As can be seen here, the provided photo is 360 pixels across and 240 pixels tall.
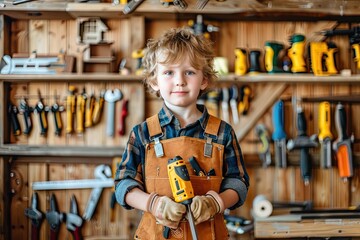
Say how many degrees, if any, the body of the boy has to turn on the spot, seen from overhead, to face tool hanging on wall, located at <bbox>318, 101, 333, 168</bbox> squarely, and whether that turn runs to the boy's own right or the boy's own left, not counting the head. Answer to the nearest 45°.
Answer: approximately 135° to the boy's own left

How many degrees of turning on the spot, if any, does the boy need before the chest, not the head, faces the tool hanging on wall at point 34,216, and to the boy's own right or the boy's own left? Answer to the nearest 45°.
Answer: approximately 135° to the boy's own right

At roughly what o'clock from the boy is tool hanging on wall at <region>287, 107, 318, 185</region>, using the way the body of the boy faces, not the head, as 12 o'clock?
The tool hanging on wall is roughly at 7 o'clock from the boy.

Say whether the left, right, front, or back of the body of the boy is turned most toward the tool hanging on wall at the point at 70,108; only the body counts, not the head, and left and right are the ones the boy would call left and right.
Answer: back

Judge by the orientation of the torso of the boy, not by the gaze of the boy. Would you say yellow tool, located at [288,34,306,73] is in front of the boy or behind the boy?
behind

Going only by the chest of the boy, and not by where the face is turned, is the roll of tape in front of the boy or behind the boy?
behind

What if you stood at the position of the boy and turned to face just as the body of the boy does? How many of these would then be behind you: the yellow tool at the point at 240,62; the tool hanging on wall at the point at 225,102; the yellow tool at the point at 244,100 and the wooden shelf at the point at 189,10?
4

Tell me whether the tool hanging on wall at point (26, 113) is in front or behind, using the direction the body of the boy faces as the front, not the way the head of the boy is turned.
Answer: behind

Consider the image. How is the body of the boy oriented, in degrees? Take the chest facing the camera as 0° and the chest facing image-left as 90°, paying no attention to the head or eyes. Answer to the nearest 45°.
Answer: approximately 0°

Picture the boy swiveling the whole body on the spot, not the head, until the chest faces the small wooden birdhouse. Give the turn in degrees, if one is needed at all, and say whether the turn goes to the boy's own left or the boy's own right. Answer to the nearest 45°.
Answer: approximately 180°

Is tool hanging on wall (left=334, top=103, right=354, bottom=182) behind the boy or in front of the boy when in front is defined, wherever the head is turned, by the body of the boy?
behind

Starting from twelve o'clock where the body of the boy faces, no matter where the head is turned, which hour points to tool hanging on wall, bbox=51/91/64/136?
The tool hanging on wall is roughly at 5 o'clock from the boy.

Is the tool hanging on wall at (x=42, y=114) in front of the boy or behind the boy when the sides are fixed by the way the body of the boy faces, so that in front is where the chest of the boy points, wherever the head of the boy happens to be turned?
behind
